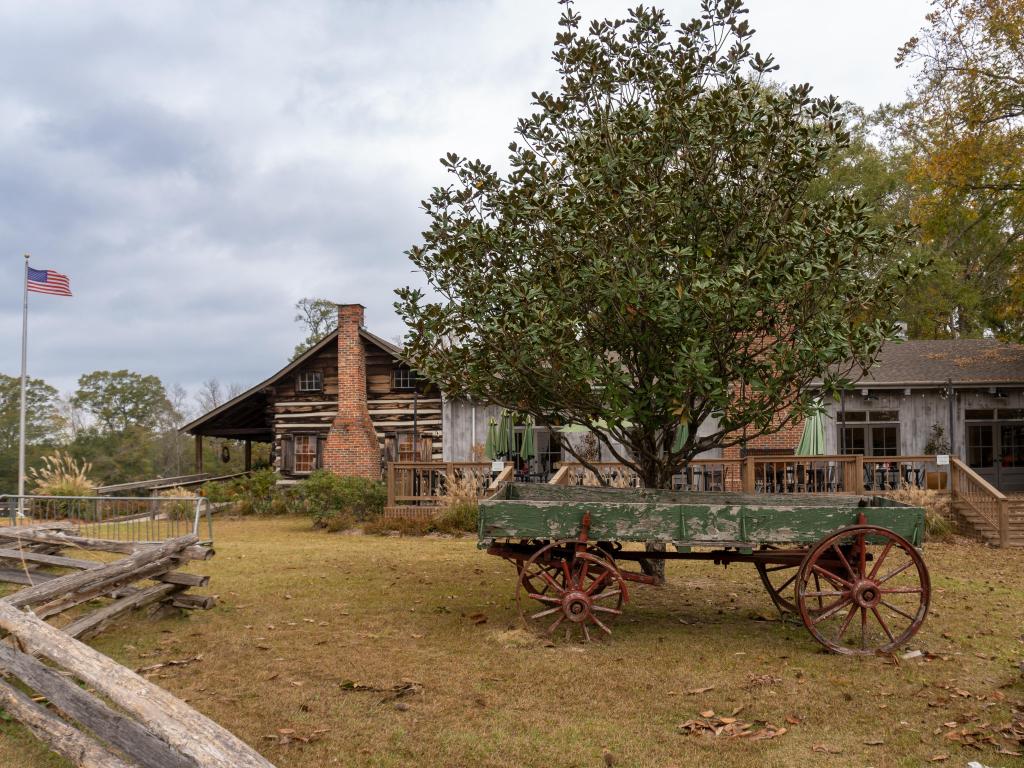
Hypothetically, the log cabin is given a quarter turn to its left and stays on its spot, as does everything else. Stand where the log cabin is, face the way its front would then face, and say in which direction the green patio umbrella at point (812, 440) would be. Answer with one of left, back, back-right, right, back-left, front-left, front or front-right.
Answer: front-left

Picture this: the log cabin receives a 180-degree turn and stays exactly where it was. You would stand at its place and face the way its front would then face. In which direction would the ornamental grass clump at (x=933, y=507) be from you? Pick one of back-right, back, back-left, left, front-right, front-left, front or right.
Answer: front-right

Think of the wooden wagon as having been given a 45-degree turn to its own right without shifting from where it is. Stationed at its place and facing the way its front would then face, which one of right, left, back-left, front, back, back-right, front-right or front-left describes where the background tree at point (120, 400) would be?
front

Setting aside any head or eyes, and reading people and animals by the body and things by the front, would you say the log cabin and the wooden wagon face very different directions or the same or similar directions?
same or similar directions

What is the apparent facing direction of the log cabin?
to the viewer's left

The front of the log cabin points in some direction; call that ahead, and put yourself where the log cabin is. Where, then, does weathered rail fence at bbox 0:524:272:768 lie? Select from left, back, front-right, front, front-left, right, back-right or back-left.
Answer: left

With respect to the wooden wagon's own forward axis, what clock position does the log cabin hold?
The log cabin is roughly at 2 o'clock from the wooden wagon.

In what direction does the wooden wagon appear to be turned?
to the viewer's left

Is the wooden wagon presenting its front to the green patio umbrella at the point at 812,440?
no

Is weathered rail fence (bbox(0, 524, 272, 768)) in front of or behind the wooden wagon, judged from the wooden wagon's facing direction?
in front

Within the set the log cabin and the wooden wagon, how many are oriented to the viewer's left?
2
